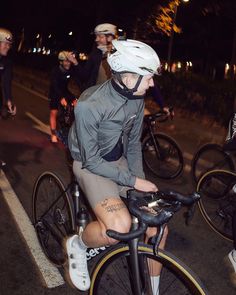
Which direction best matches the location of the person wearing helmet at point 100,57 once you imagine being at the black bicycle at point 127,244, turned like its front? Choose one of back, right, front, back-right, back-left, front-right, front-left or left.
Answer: back-left

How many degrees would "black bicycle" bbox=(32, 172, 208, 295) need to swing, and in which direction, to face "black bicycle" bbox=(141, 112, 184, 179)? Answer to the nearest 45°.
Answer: approximately 135° to its left

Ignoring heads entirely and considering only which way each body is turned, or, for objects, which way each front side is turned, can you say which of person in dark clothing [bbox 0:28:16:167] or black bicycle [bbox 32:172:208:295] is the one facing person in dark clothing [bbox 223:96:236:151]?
person in dark clothing [bbox 0:28:16:167]

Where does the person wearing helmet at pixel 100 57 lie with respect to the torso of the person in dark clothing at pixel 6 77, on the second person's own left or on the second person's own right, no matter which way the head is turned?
on the second person's own left

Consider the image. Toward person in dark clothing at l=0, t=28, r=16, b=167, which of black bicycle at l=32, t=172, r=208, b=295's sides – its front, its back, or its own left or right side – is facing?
back

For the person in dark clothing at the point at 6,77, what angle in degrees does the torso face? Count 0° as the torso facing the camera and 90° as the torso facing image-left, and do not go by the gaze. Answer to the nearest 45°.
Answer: approximately 315°

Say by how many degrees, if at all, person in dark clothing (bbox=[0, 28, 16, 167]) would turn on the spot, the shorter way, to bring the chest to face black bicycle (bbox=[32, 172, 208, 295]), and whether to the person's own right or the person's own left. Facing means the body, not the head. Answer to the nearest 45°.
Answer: approximately 45° to the person's own right

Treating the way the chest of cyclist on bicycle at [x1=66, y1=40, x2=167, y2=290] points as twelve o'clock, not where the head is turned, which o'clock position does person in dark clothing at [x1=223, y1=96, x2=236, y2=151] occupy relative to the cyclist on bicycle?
The person in dark clothing is roughly at 9 o'clock from the cyclist on bicycle.

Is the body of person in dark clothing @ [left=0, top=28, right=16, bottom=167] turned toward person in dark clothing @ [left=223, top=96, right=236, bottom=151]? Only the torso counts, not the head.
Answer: yes
